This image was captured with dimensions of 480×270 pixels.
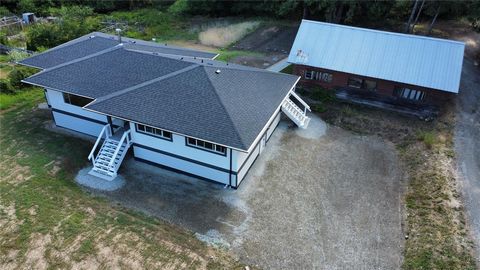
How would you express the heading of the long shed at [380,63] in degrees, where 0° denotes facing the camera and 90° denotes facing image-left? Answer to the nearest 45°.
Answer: approximately 0°

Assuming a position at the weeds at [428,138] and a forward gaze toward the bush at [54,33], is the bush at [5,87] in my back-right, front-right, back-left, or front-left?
front-left

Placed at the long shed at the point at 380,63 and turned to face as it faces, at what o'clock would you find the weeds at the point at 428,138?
The weeds is roughly at 11 o'clock from the long shed.

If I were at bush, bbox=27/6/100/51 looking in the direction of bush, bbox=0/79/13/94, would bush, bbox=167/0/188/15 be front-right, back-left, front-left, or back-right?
back-left

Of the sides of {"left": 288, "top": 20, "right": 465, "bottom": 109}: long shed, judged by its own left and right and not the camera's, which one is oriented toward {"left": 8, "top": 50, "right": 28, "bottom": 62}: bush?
right

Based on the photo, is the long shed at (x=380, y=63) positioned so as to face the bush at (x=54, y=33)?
no

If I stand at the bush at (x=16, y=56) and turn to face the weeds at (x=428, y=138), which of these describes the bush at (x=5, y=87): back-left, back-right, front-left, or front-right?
front-right

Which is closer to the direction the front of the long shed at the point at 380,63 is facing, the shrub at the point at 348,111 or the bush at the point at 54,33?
the shrub

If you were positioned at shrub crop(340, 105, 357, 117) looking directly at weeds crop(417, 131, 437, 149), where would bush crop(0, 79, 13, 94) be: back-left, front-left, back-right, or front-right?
back-right

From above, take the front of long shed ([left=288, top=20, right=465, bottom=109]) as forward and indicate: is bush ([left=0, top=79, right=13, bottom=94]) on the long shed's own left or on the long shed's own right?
on the long shed's own right

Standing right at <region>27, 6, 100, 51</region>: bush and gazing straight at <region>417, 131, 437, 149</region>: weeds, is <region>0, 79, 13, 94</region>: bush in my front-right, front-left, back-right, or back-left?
front-right

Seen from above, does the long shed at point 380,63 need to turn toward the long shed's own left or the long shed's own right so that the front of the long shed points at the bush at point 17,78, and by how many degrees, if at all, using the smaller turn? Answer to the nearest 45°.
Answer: approximately 90° to the long shed's own right
